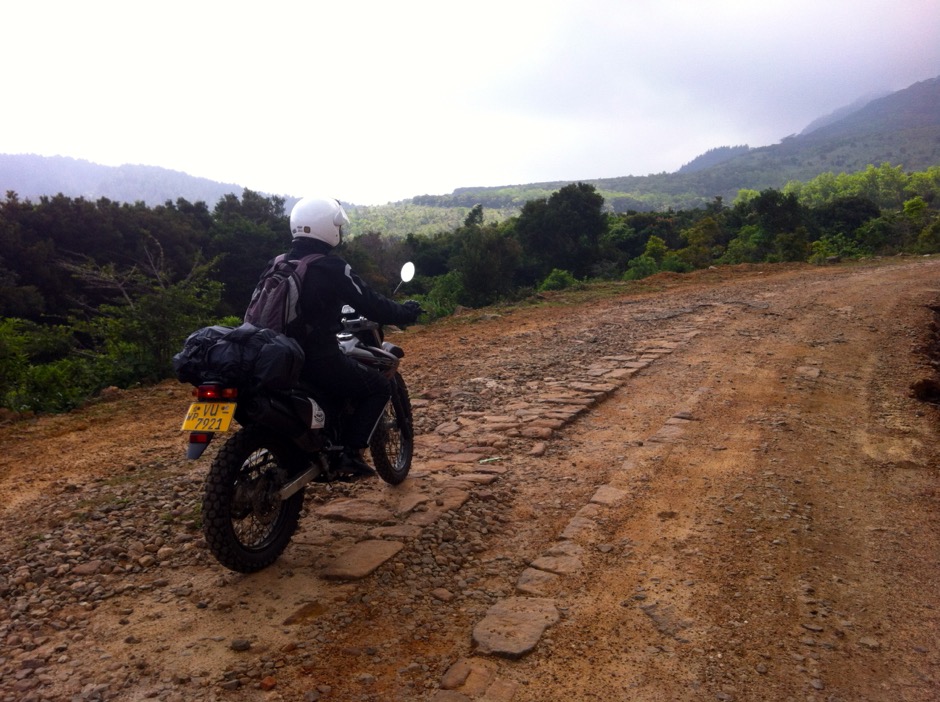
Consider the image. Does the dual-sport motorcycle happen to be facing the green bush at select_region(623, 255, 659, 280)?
yes

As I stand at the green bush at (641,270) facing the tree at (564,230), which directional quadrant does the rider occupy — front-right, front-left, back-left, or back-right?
back-left

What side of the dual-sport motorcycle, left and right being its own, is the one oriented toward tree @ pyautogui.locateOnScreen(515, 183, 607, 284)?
front

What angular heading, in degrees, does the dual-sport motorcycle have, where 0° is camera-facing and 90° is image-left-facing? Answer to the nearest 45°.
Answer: approximately 225°

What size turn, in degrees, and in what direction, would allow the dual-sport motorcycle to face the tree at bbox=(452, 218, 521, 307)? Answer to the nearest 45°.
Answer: approximately 45° to its left

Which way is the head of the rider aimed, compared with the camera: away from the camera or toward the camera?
away from the camera
